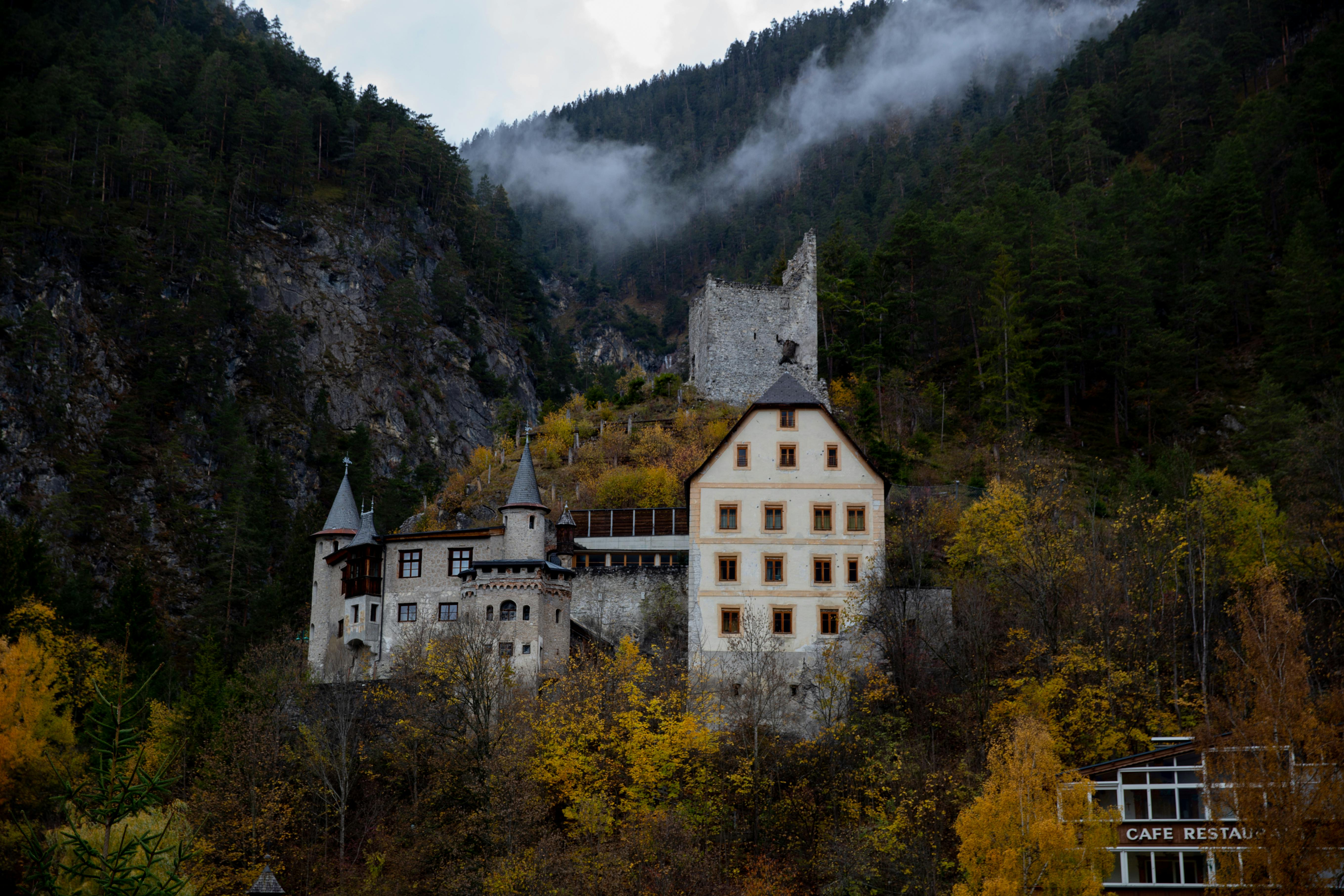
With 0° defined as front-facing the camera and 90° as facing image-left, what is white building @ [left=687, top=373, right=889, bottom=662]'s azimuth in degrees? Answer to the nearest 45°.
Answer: approximately 0°

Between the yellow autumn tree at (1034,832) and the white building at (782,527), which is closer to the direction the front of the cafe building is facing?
the yellow autumn tree

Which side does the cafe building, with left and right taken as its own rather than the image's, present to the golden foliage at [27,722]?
right

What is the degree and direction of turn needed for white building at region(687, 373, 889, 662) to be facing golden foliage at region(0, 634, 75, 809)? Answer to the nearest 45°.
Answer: approximately 90° to its right

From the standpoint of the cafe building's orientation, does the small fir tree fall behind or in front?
in front

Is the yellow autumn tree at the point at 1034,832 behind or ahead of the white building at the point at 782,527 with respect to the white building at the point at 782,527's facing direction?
ahead

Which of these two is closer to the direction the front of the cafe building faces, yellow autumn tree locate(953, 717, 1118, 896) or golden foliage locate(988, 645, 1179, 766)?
the yellow autumn tree

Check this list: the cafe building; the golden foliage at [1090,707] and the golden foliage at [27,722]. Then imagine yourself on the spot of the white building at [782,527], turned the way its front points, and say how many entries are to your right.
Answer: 1

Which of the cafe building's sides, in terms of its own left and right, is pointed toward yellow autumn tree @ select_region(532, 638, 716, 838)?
right

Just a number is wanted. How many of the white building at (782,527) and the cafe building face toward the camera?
2

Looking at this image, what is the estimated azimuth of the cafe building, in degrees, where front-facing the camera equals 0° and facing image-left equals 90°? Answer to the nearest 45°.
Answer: approximately 0°
